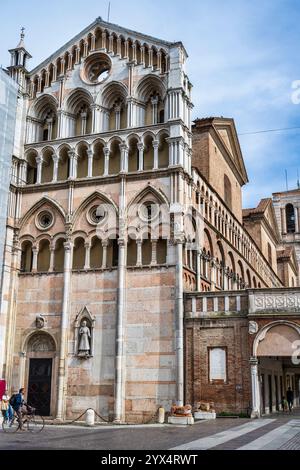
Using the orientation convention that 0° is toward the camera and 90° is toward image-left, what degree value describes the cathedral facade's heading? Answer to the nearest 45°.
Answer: approximately 45°
